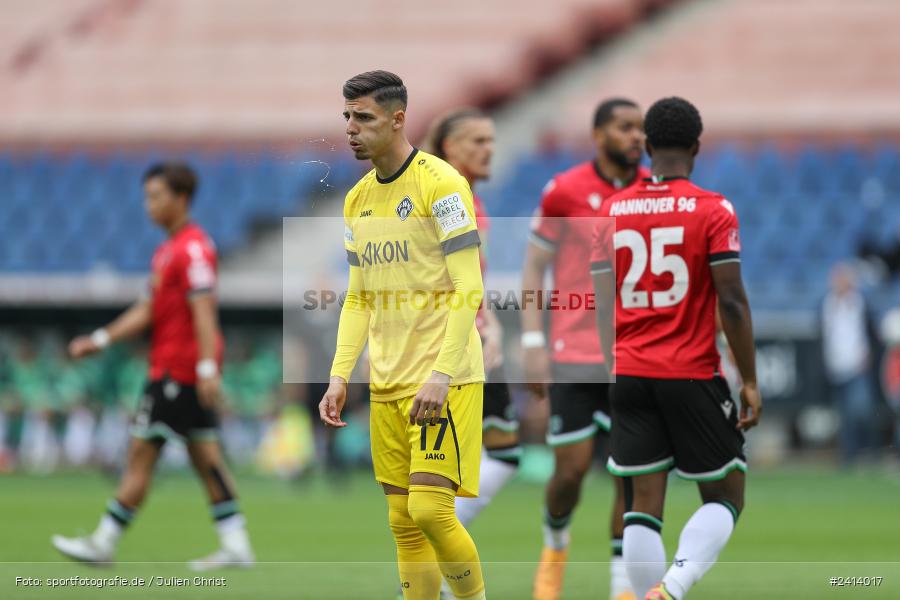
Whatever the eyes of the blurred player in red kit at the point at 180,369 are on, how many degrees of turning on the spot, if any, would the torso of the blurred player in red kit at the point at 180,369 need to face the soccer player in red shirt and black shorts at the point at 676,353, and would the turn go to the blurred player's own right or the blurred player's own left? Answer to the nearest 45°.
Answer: approximately 135° to the blurred player's own left

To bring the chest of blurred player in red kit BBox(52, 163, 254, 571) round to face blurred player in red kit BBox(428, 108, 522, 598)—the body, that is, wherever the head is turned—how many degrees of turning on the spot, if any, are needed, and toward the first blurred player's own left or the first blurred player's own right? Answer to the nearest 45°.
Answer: approximately 135° to the first blurred player's own left

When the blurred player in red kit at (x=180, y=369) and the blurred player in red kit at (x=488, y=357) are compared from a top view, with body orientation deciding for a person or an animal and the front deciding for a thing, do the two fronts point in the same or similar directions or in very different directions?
very different directions

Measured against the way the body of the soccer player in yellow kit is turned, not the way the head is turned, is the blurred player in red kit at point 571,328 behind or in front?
behind

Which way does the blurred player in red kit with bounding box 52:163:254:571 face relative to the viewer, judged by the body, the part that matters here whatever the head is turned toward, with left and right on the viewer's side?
facing to the left of the viewer

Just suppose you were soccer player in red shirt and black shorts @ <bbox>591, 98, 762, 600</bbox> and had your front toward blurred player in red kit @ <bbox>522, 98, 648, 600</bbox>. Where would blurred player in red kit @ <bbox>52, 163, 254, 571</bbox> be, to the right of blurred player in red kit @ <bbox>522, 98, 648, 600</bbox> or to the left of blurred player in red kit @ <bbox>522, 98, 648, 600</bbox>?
left

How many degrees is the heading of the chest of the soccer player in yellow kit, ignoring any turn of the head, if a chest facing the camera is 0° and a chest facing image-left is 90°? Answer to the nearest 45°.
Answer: approximately 45°
